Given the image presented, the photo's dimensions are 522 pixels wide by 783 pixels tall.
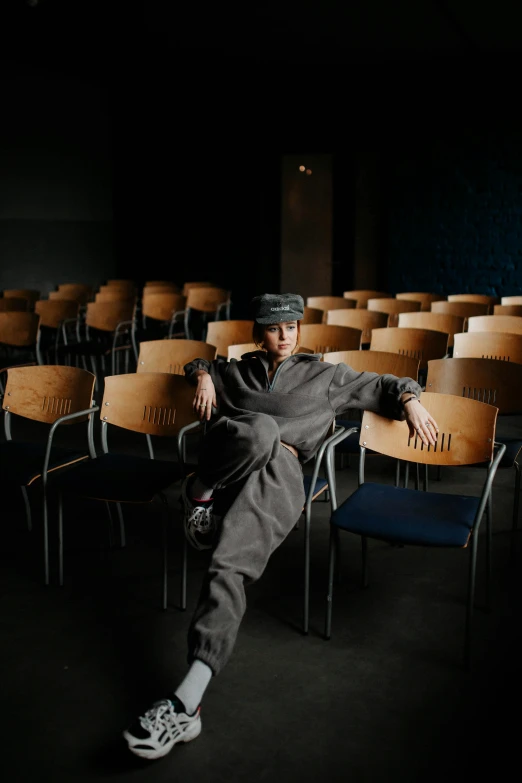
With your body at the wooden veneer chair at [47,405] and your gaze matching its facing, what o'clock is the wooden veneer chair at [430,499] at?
the wooden veneer chair at [430,499] is roughly at 9 o'clock from the wooden veneer chair at [47,405].

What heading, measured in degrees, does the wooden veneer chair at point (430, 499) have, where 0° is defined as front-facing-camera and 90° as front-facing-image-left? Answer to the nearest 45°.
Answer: approximately 45°

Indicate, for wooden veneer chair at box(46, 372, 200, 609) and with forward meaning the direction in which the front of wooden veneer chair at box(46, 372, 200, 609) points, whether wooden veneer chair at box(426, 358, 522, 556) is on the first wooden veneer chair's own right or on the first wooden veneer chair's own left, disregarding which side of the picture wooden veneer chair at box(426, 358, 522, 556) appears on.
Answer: on the first wooden veneer chair's own left

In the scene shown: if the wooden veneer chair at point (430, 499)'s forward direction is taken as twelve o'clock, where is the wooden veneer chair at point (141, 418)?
the wooden veneer chair at point (141, 418) is roughly at 2 o'clock from the wooden veneer chair at point (430, 499).

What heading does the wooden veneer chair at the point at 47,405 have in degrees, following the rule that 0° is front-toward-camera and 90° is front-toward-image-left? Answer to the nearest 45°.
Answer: approximately 45°

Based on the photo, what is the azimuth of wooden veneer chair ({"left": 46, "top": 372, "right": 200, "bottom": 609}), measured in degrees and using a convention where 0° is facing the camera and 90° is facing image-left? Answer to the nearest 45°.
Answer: approximately 45°

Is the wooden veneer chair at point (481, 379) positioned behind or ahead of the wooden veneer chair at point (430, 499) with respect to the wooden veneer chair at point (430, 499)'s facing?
behind

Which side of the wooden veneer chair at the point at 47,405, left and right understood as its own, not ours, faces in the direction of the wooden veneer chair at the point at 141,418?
left

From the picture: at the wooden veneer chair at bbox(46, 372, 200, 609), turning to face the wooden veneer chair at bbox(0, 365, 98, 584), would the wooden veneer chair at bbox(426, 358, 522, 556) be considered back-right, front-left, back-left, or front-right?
back-right

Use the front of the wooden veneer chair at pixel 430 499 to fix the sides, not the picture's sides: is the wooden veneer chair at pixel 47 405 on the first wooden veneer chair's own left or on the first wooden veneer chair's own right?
on the first wooden veneer chair's own right
